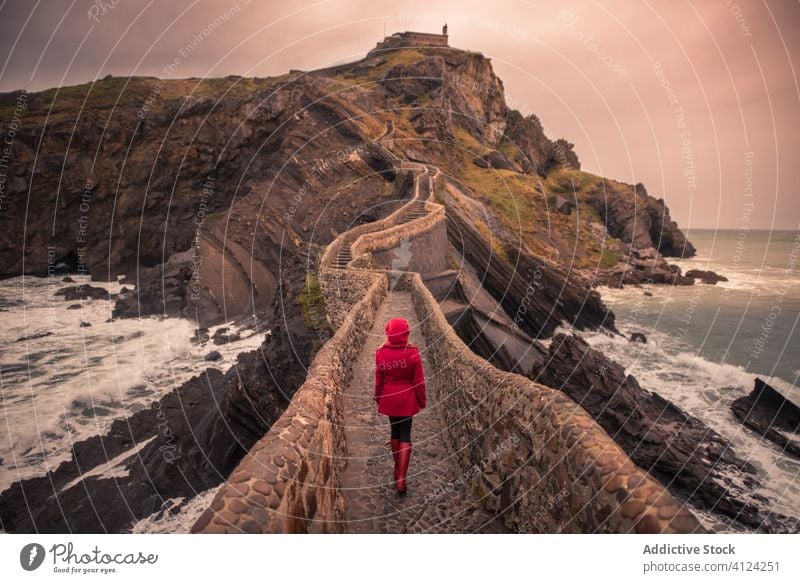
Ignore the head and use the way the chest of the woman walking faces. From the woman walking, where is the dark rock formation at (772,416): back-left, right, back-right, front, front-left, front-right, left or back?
front-right

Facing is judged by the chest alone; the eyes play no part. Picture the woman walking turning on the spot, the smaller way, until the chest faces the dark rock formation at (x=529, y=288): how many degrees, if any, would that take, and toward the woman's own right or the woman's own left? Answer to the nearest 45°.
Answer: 0° — they already face it

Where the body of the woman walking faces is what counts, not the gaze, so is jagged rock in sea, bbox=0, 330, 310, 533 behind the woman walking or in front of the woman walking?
in front

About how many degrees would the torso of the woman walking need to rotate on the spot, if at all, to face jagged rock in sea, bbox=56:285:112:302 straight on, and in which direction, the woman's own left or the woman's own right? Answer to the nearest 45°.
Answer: approximately 45° to the woman's own left

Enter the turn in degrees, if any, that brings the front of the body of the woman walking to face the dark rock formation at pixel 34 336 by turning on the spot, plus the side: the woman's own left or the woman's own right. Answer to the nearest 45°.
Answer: approximately 45° to the woman's own left

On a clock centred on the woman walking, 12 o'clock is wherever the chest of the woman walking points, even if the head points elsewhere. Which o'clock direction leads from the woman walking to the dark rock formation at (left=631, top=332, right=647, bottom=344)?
The dark rock formation is roughly at 1 o'clock from the woman walking.

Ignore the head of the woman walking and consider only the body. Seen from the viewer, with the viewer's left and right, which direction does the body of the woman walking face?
facing away from the viewer

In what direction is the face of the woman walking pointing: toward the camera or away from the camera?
away from the camera
